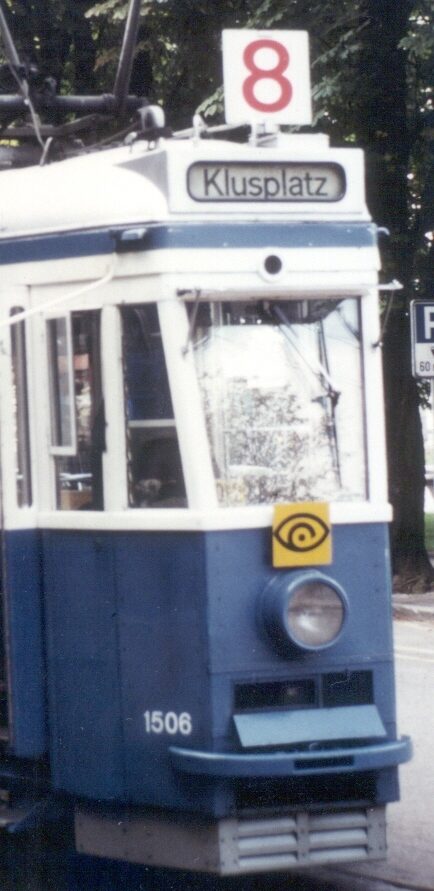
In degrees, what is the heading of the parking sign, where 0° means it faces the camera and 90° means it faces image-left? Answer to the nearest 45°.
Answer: approximately 0°

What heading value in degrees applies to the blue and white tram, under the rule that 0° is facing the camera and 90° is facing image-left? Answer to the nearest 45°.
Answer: approximately 315°

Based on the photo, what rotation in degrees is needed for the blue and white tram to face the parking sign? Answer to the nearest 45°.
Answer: approximately 135° to its left

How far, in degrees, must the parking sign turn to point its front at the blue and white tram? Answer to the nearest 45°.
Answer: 0° — it already faces it
